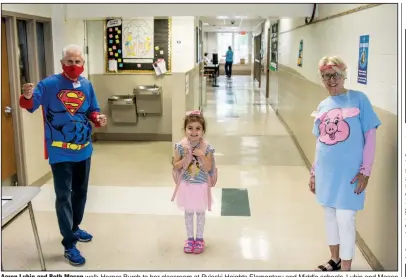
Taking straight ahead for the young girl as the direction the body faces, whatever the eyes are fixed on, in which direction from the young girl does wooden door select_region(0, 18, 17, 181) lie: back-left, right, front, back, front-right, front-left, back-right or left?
back-right

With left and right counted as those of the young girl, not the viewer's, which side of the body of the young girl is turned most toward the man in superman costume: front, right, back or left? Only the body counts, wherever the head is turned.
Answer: right

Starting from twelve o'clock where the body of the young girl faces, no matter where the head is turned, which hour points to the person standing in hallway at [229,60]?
The person standing in hallway is roughly at 6 o'clock from the young girl.

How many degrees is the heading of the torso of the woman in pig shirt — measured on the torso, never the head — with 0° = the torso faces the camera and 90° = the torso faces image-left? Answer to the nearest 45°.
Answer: approximately 45°

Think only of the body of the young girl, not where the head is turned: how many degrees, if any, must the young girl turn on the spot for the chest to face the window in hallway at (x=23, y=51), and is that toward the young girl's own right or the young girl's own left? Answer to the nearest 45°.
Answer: approximately 135° to the young girl's own right

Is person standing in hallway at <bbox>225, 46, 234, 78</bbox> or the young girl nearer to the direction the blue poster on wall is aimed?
the young girl

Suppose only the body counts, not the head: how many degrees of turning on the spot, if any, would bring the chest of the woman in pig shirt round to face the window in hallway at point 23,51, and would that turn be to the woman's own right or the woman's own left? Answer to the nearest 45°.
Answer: approximately 90° to the woman's own right

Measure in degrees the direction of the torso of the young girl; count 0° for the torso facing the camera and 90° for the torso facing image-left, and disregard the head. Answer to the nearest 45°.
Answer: approximately 0°
